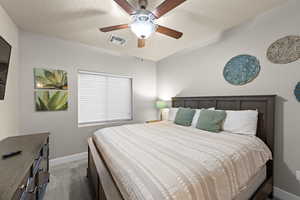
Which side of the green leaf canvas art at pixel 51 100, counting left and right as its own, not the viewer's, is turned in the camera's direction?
front

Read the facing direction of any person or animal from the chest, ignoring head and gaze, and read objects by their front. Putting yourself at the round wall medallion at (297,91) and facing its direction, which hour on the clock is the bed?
The bed is roughly at 1 o'clock from the round wall medallion.

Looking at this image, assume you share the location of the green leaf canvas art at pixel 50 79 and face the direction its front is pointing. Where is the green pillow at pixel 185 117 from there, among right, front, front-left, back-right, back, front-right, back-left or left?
front-left

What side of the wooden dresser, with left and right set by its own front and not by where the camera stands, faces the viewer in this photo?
right

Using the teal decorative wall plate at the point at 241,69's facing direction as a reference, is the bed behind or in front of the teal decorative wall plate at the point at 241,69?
in front

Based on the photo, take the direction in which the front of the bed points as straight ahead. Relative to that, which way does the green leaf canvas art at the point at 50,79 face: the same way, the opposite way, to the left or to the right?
to the left

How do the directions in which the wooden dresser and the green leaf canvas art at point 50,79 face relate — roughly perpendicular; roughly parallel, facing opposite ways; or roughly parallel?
roughly perpendicular

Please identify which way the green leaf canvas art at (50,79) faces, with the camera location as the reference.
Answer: facing the viewer

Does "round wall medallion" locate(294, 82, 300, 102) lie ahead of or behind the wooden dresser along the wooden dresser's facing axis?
ahead

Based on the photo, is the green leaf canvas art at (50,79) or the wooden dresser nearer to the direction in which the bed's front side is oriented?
the wooden dresser
